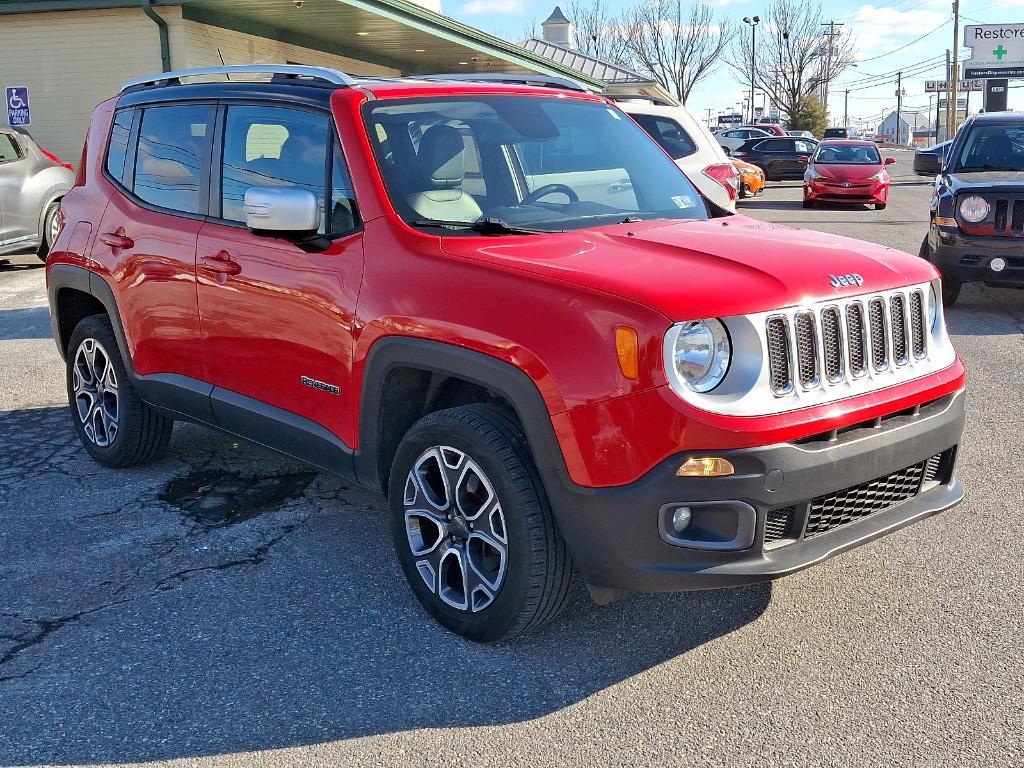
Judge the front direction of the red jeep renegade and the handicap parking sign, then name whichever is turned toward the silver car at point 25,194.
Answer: the handicap parking sign

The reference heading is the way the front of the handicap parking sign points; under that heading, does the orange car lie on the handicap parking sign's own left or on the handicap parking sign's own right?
on the handicap parking sign's own left

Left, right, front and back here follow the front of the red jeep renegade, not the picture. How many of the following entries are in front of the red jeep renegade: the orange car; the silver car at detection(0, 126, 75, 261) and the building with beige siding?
0

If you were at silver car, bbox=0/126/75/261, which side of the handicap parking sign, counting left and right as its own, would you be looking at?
front

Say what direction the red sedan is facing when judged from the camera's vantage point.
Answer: facing the viewer

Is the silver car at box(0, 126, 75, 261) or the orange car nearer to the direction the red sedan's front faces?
the silver car

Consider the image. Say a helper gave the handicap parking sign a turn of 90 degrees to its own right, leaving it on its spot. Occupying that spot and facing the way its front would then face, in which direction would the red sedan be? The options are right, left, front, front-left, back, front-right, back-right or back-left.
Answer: back

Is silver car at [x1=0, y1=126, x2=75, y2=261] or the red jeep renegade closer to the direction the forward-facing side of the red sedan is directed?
the red jeep renegade

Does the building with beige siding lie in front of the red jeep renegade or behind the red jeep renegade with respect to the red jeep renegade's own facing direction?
behind

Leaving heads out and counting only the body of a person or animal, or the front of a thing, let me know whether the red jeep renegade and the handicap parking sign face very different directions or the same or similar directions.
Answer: same or similar directions

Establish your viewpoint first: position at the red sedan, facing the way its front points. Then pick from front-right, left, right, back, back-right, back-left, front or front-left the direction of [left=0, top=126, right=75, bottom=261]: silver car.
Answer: front-right

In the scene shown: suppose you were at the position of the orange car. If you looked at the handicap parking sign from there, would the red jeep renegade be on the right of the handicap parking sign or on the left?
left

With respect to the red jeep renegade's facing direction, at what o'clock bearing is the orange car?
The orange car is roughly at 8 o'clock from the red jeep renegade.

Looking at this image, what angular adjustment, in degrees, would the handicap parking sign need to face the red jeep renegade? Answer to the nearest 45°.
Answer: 0° — it already faces it

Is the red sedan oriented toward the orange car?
no
